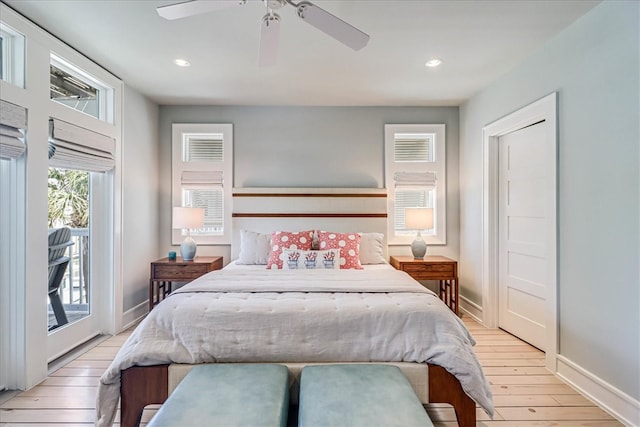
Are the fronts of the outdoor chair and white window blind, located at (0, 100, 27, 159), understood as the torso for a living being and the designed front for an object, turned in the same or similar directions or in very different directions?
very different directions

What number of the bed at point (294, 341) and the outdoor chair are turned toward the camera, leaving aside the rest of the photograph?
1

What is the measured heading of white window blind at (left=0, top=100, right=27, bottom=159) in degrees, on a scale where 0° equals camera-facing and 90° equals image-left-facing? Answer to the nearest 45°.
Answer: approximately 315°

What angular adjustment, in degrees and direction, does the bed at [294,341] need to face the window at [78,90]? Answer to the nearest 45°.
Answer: approximately 135° to its right

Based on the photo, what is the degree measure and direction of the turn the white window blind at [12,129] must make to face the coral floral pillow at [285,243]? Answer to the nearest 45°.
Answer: approximately 45° to its left

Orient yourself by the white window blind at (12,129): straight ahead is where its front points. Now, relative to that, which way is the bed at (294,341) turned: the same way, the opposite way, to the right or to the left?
to the right

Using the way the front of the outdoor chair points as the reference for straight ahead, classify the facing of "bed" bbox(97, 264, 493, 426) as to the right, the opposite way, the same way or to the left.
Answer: to the left

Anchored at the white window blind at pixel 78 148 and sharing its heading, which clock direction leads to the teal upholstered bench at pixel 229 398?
The teal upholstered bench is roughly at 1 o'clock from the white window blind.

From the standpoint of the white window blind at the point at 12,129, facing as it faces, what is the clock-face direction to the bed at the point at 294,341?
The bed is roughly at 12 o'clock from the white window blind.

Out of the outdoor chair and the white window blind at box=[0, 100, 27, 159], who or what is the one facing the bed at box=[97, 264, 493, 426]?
the white window blind
